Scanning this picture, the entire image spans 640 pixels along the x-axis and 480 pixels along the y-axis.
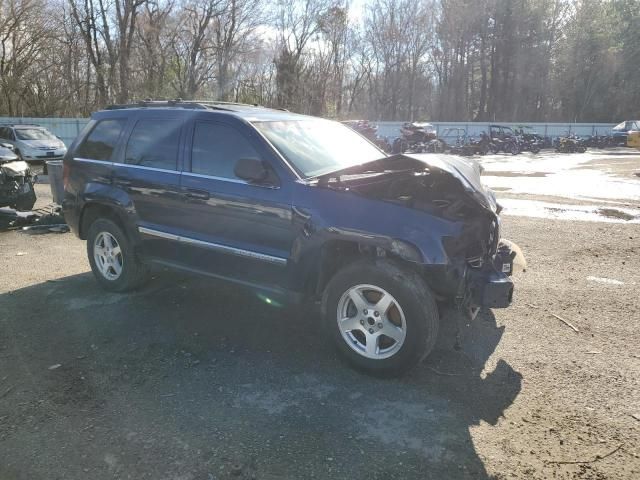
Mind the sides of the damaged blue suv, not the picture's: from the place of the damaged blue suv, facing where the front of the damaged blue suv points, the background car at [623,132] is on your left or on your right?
on your left

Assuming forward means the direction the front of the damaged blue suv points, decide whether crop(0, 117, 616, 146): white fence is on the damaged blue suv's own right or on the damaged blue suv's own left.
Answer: on the damaged blue suv's own left

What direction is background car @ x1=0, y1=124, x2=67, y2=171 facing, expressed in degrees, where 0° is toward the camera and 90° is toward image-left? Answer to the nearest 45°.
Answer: approximately 315°

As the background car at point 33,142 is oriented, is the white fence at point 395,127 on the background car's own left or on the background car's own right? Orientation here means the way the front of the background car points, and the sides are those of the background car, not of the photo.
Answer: on the background car's own left

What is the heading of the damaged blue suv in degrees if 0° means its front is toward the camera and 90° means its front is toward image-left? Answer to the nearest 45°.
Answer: approximately 315°
